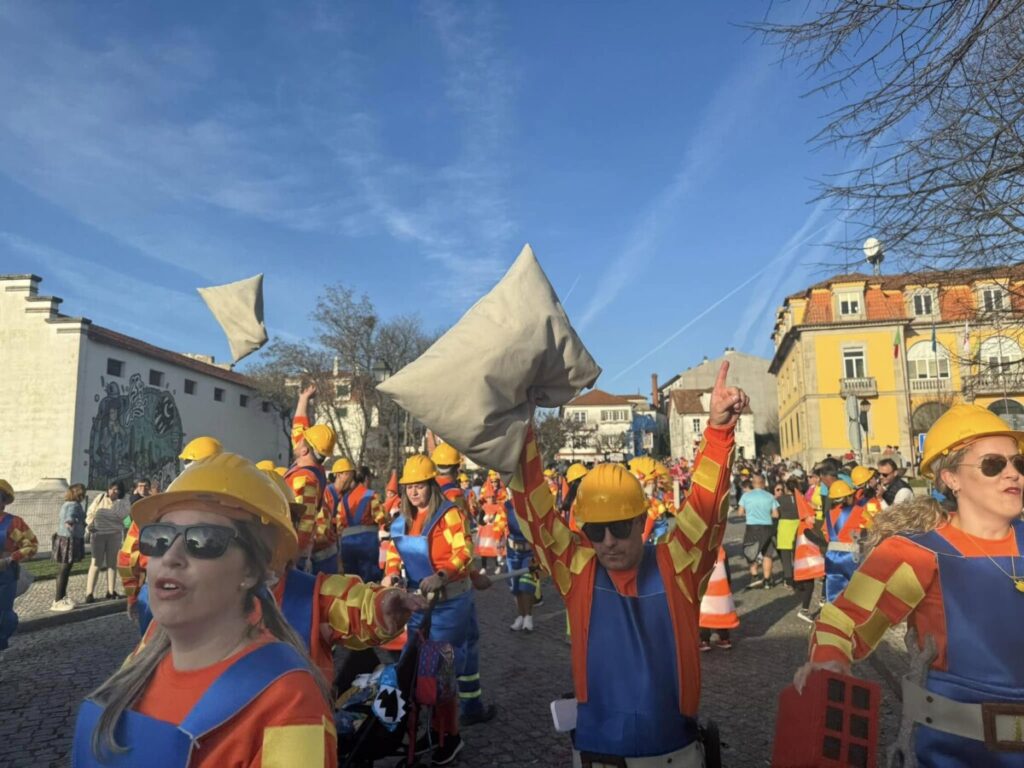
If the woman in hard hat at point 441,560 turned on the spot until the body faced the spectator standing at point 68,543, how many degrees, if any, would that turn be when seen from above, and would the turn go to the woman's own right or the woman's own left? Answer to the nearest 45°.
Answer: approximately 90° to the woman's own right

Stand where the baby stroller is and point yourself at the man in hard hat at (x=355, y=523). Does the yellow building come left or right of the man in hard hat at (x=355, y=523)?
right

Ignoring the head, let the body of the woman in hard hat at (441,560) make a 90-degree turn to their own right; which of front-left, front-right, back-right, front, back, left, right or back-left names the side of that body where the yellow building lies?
right

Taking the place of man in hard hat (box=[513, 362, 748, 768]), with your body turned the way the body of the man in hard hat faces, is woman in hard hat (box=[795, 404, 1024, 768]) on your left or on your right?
on your left

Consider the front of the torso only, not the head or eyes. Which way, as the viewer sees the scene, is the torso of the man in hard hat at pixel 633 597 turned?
toward the camera

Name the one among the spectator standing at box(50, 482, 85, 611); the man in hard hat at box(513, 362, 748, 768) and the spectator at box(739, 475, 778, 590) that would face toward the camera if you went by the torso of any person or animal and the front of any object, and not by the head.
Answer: the man in hard hat

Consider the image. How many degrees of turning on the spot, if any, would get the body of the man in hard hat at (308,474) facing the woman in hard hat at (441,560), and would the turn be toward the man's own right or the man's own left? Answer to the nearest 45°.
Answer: approximately 90° to the man's own left

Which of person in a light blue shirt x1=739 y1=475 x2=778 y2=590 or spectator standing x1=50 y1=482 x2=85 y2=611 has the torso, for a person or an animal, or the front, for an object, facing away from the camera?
person in a light blue shirt x1=739 y1=475 x2=778 y2=590

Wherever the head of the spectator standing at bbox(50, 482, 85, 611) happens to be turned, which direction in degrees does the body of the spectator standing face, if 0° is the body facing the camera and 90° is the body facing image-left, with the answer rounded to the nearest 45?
approximately 270°
